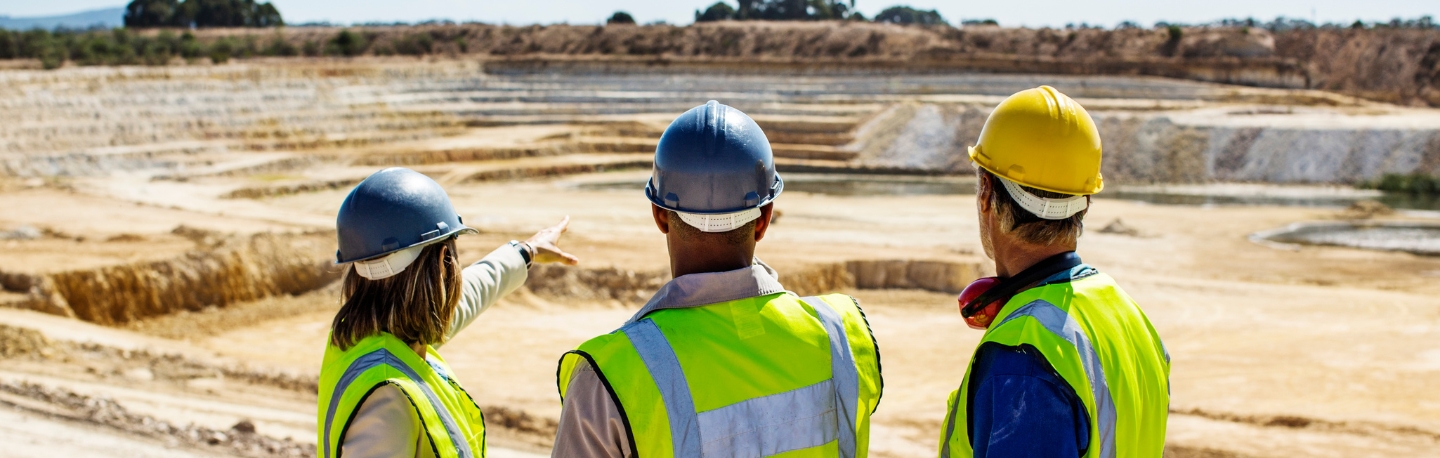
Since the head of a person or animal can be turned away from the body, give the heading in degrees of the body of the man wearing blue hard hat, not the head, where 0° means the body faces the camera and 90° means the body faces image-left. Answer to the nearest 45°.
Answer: approximately 180°

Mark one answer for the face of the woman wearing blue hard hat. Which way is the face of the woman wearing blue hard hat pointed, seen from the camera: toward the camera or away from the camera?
away from the camera

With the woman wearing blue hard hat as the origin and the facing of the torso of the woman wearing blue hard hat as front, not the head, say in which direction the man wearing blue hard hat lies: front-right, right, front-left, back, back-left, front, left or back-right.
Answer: right

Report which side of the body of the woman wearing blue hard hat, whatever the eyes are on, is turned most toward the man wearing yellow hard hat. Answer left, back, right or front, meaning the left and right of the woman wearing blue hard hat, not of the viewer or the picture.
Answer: right

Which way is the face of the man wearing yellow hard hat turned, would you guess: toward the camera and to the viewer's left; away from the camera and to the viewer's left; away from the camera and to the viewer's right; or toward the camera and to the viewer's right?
away from the camera and to the viewer's left

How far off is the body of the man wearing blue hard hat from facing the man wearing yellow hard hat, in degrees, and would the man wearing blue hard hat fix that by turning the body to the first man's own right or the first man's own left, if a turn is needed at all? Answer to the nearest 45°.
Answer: approximately 90° to the first man's own right

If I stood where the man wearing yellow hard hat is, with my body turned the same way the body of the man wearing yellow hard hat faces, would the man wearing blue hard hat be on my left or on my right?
on my left

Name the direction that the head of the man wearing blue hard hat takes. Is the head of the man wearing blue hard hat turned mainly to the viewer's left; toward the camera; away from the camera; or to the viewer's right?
away from the camera

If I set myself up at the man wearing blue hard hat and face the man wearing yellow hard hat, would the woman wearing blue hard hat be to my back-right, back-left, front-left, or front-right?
back-left
